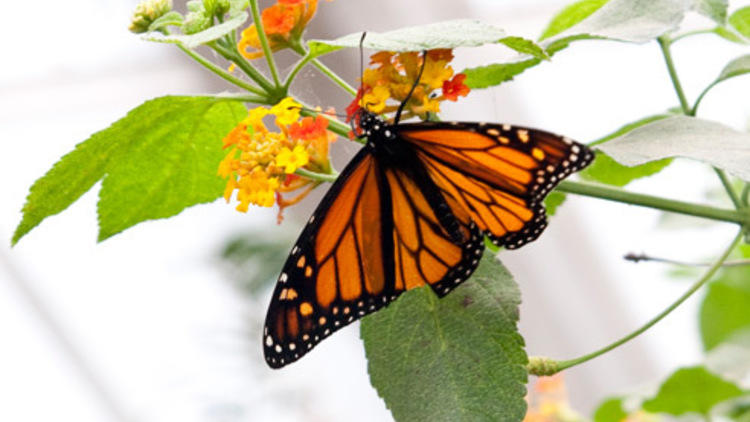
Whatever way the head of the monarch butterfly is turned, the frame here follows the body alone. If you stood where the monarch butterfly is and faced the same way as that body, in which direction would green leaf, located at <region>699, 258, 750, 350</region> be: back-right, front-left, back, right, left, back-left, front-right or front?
right

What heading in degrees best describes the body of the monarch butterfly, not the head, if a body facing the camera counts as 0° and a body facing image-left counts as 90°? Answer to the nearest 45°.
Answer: approximately 135°
